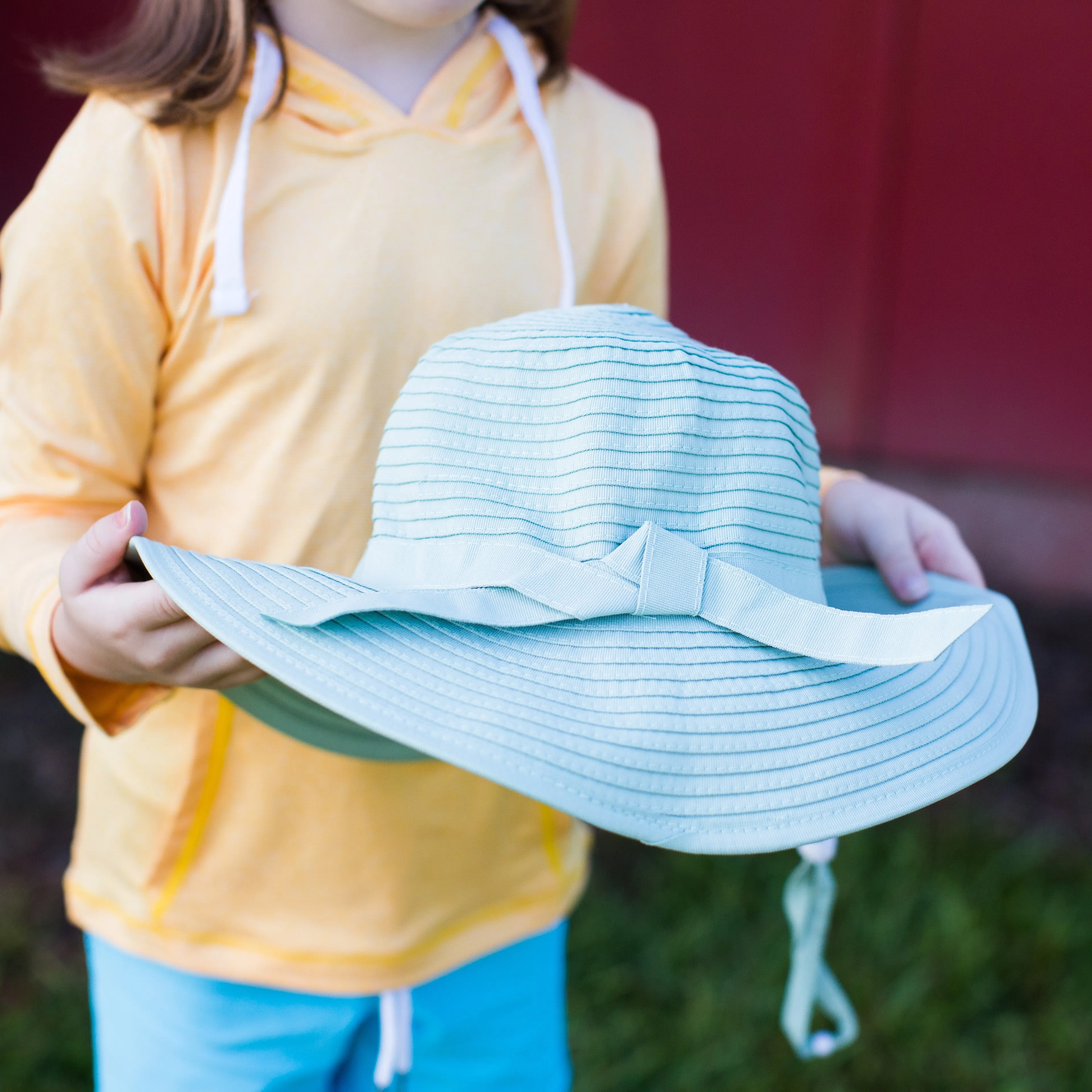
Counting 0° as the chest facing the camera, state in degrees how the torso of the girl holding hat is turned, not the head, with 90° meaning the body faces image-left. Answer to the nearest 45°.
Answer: approximately 315°
